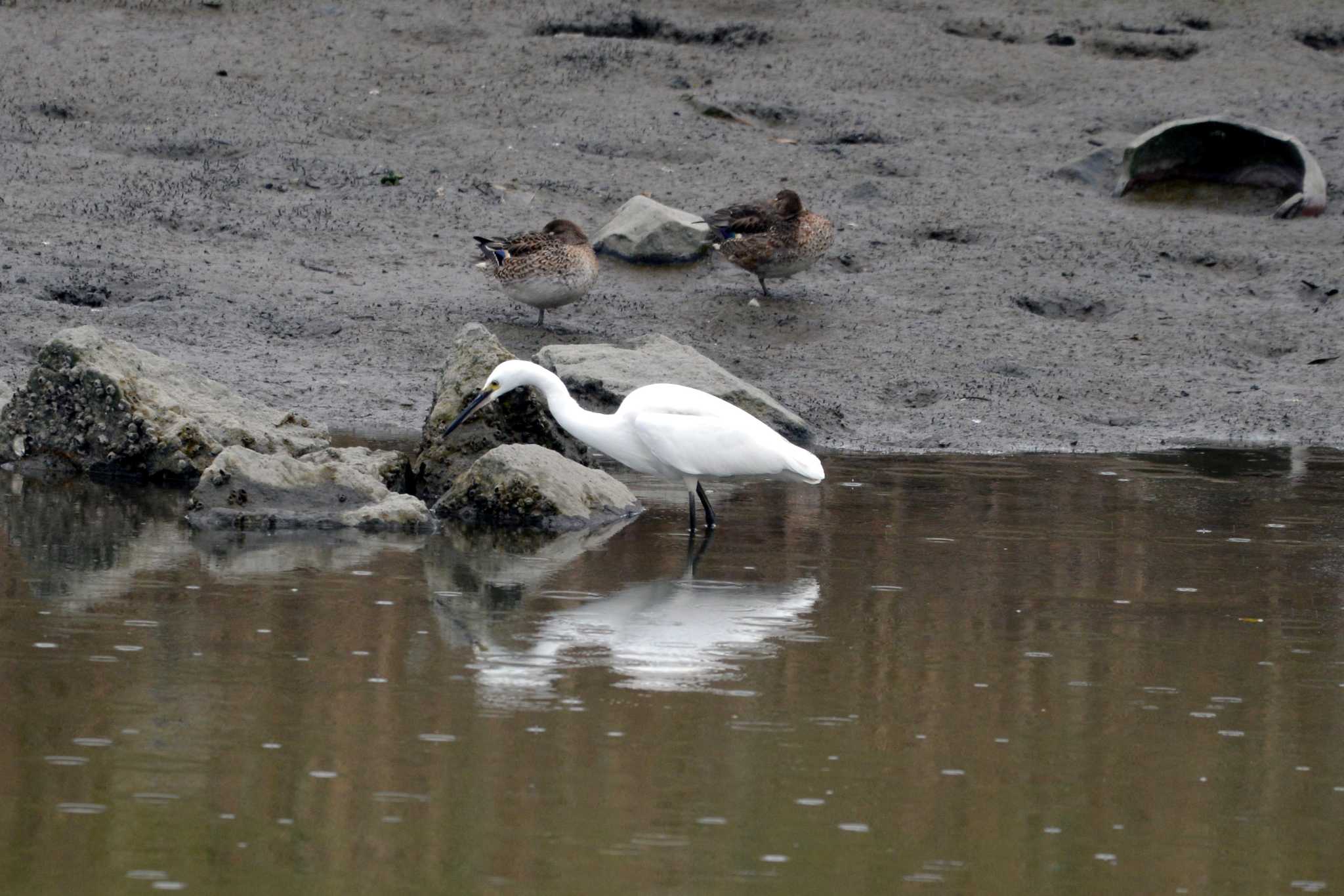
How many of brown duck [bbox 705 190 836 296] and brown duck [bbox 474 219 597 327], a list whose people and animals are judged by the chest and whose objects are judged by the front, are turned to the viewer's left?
0

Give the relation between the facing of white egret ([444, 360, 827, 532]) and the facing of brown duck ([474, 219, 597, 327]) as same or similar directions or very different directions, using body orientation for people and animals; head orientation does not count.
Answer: very different directions

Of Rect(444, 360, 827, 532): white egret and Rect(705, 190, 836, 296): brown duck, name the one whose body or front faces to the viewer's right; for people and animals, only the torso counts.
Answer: the brown duck

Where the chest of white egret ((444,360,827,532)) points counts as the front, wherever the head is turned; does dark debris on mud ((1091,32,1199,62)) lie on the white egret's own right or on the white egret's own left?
on the white egret's own right

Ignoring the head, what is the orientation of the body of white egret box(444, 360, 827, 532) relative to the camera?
to the viewer's left

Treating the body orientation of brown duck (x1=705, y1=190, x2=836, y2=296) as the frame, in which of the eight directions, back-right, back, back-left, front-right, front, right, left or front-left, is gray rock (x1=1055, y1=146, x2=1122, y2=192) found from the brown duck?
front-left

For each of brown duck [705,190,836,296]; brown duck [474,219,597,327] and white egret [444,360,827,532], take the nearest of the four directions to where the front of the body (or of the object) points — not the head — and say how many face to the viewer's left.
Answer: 1

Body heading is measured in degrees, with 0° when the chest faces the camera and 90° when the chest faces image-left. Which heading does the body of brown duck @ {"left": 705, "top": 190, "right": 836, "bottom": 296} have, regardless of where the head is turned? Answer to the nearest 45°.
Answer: approximately 270°

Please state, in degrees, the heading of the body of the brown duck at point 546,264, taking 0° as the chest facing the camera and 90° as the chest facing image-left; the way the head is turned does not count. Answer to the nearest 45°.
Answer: approximately 270°

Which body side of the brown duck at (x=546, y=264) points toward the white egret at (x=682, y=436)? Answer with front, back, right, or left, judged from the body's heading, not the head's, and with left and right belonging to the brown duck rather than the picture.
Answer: right

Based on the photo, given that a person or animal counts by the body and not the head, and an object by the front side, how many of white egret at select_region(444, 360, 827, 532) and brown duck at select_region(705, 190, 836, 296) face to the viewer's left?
1

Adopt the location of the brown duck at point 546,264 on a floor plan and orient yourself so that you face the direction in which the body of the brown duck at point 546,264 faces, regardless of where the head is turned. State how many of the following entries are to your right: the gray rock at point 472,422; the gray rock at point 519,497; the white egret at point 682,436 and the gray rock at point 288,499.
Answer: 4

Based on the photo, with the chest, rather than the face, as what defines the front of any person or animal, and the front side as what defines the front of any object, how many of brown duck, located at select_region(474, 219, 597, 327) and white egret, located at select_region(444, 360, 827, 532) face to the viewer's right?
1

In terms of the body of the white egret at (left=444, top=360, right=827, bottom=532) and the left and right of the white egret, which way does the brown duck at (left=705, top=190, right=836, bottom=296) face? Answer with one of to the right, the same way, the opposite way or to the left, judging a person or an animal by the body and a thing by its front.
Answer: the opposite way

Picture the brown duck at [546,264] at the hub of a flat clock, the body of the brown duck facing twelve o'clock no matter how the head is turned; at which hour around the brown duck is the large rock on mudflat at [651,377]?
The large rock on mudflat is roughly at 2 o'clock from the brown duck.

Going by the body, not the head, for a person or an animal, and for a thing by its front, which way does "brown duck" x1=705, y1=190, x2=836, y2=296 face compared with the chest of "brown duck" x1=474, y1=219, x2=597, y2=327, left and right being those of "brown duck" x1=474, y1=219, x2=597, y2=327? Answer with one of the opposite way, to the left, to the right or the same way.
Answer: the same way
